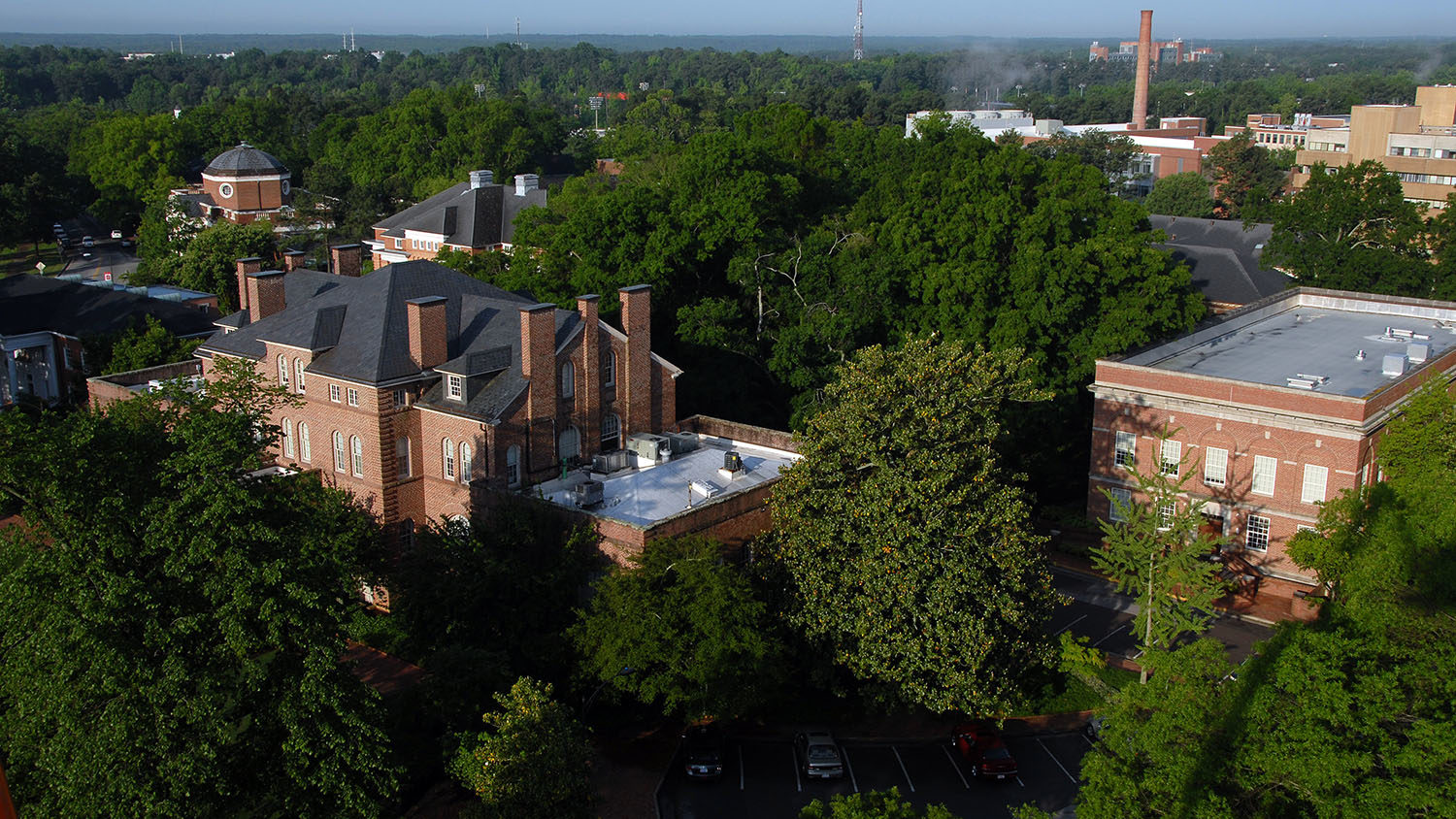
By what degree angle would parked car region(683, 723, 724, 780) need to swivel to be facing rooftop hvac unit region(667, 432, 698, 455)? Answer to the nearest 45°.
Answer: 0° — it already faces it

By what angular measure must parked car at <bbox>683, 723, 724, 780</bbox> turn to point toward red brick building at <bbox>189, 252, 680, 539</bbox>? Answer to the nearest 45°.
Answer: approximately 45° to its left

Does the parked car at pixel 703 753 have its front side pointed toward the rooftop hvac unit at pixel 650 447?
yes

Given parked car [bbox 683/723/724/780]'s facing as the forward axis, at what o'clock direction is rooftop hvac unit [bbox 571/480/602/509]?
The rooftop hvac unit is roughly at 11 o'clock from the parked car.

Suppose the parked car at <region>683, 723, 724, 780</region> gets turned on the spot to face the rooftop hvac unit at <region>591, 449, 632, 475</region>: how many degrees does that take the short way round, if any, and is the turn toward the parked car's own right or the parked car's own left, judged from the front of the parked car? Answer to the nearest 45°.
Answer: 0° — it already faces it

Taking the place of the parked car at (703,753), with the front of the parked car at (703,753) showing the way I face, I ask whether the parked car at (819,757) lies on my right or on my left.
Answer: on my right

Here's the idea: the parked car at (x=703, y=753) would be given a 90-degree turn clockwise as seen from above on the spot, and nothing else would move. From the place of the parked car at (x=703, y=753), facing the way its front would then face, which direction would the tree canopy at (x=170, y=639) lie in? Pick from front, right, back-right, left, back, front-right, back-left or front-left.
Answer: back-right

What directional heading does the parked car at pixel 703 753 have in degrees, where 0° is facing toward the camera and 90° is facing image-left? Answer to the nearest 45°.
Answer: approximately 180°
